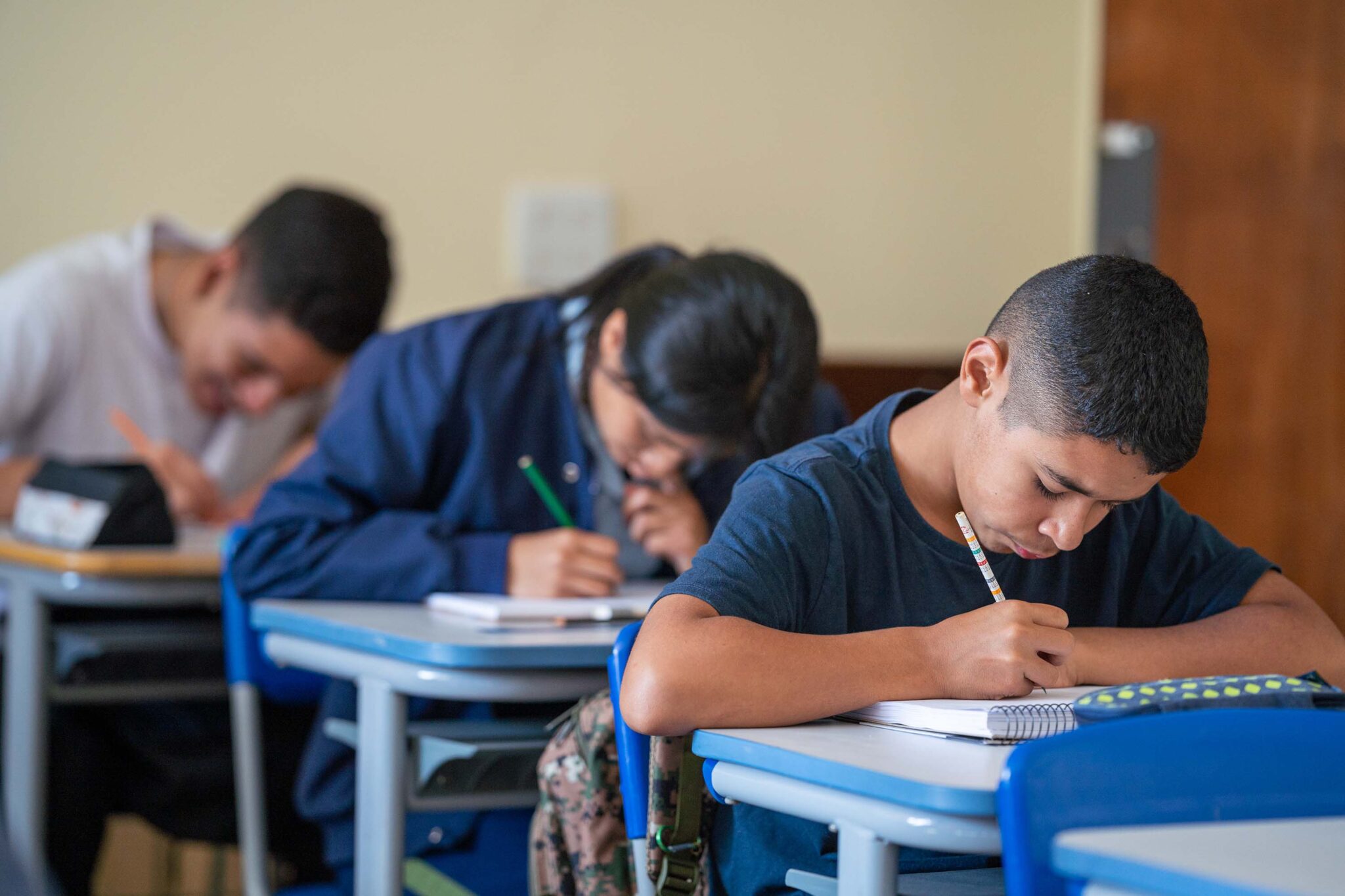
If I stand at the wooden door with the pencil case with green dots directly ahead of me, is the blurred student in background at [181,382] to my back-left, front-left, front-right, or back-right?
front-right

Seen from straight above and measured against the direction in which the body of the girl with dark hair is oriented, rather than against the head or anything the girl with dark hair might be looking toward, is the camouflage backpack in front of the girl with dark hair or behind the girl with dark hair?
in front

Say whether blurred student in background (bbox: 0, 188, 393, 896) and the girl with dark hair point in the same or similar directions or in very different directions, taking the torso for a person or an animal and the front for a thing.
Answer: same or similar directions

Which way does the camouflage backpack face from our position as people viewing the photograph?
facing to the left of the viewer

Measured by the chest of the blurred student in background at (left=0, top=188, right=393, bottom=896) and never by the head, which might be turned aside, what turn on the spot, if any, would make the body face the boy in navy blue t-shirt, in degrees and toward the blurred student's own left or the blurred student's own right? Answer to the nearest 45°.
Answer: approximately 45° to the blurred student's own right

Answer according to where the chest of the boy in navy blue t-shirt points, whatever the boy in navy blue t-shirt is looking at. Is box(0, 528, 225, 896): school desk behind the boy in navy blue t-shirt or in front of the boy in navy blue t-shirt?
behind
